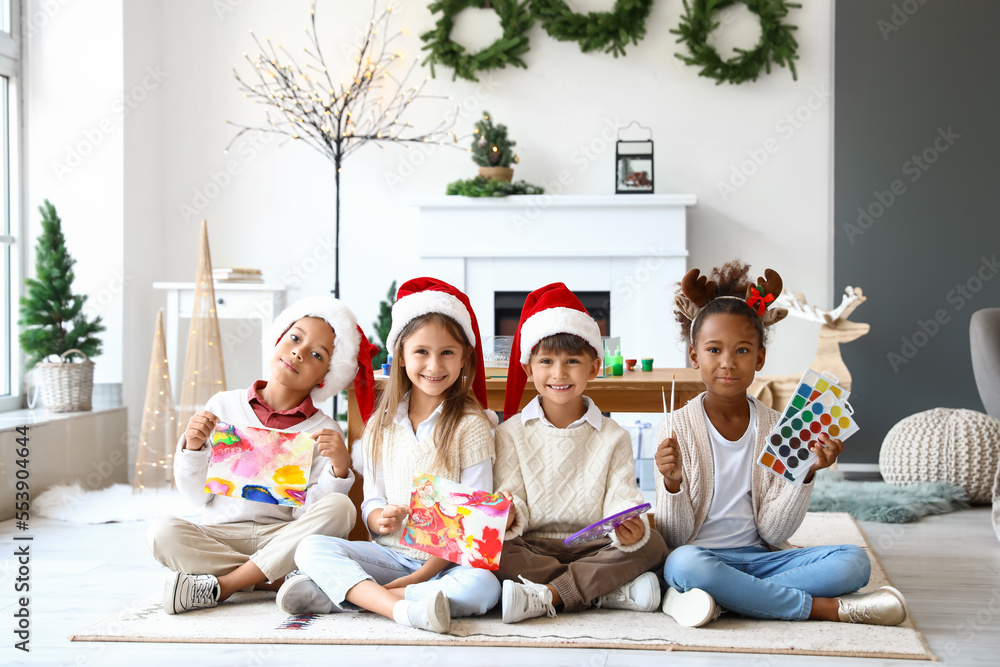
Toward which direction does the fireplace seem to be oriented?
toward the camera

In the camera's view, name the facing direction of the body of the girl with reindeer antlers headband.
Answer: toward the camera

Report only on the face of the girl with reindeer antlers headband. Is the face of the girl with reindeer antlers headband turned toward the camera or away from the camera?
toward the camera

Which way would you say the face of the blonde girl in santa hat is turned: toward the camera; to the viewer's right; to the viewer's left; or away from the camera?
toward the camera

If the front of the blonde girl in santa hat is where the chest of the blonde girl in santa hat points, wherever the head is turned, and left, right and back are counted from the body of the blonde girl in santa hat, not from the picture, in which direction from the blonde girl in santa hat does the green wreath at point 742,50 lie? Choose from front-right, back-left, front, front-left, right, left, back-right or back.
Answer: back-left

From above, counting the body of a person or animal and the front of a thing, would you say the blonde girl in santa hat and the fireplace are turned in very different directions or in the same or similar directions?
same or similar directions

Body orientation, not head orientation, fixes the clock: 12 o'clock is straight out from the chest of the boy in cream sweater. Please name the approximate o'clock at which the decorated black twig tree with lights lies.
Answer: The decorated black twig tree with lights is roughly at 5 o'clock from the boy in cream sweater.

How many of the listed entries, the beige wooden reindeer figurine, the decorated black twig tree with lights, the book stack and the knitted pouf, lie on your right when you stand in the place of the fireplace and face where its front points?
2

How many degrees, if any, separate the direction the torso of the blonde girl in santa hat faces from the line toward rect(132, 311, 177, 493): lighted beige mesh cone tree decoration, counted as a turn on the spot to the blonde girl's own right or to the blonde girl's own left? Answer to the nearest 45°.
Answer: approximately 135° to the blonde girl's own right

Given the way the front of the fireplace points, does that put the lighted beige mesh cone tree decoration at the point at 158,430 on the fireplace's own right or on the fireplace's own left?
on the fireplace's own right

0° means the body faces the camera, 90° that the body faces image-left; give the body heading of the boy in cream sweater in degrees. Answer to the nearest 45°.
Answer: approximately 0°

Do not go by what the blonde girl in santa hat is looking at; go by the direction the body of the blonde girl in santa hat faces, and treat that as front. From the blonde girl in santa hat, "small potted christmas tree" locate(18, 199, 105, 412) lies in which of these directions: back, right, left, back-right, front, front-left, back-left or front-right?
back-right
